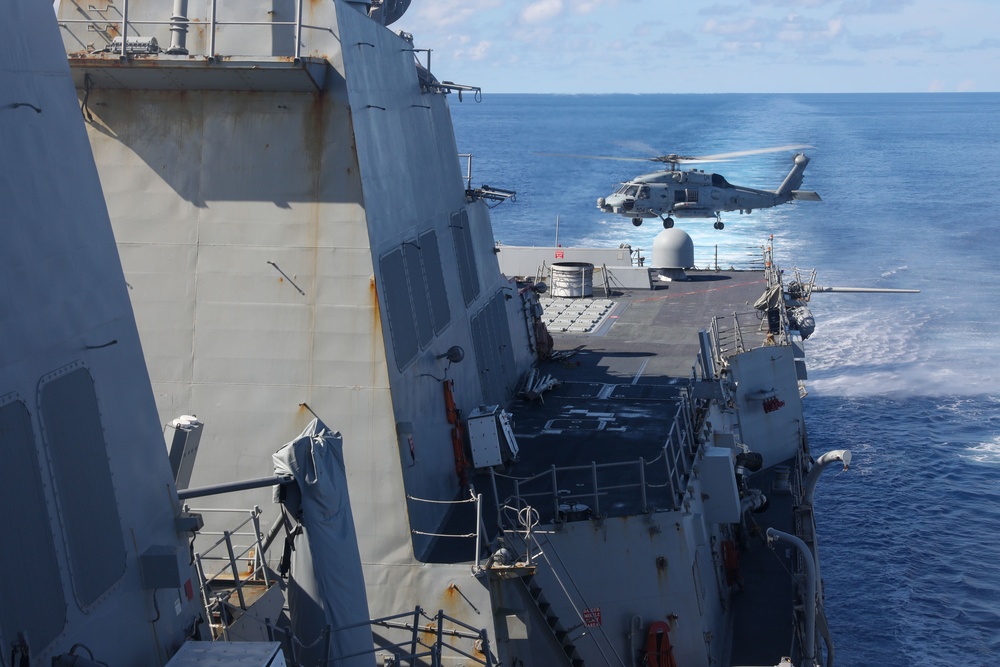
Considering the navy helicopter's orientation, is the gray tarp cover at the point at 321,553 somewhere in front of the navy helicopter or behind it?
in front

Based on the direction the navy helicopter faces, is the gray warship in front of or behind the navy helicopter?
in front

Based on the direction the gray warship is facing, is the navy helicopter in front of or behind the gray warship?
behind

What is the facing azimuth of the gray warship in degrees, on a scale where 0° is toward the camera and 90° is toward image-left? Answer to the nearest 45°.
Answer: approximately 0°

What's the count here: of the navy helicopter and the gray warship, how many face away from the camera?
0

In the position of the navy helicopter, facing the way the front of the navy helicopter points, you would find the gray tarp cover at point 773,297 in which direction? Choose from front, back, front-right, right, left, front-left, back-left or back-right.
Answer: front-left

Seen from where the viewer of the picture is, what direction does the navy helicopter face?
facing the viewer and to the left of the viewer
